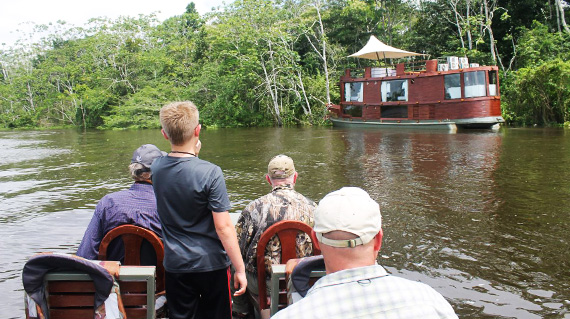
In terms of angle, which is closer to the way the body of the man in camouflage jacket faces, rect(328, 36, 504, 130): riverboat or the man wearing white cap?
the riverboat

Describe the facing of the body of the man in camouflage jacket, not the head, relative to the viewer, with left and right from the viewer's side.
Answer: facing away from the viewer

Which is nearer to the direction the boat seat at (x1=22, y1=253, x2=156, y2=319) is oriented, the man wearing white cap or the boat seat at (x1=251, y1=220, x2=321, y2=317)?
the boat seat

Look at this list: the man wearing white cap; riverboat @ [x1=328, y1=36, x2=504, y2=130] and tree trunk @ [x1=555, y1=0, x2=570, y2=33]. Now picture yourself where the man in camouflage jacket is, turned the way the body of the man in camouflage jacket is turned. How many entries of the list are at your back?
1

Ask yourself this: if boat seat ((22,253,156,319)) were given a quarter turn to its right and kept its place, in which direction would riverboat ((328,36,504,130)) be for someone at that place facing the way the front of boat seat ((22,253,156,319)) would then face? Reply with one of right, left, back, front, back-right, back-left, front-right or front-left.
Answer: front-left

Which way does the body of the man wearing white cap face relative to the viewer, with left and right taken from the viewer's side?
facing away from the viewer

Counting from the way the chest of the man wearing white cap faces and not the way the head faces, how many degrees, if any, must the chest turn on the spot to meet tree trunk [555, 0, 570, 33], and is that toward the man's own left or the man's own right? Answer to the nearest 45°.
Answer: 0° — they already face it

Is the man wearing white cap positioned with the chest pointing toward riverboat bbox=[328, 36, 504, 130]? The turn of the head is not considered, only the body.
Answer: yes

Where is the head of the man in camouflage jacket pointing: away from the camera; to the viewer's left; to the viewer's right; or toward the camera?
away from the camera

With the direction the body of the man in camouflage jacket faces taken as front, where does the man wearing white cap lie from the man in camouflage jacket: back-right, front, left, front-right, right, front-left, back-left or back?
back

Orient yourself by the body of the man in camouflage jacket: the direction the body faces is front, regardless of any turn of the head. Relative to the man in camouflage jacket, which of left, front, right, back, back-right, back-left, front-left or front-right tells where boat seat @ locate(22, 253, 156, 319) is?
back-left

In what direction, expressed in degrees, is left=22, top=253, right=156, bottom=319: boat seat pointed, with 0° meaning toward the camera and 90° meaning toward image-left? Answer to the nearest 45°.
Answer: approximately 180°

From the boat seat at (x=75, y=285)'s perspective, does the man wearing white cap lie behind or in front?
behind

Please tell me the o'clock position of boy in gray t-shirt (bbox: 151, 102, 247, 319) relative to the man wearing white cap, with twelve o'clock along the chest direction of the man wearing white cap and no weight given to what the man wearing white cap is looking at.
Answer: The boy in gray t-shirt is roughly at 11 o'clock from the man wearing white cap.

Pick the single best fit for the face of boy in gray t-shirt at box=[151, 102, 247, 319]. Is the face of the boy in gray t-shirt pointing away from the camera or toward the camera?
away from the camera

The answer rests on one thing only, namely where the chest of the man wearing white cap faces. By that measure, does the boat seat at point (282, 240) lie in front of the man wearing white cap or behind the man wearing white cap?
in front

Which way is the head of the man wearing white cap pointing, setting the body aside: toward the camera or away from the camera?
away from the camera
